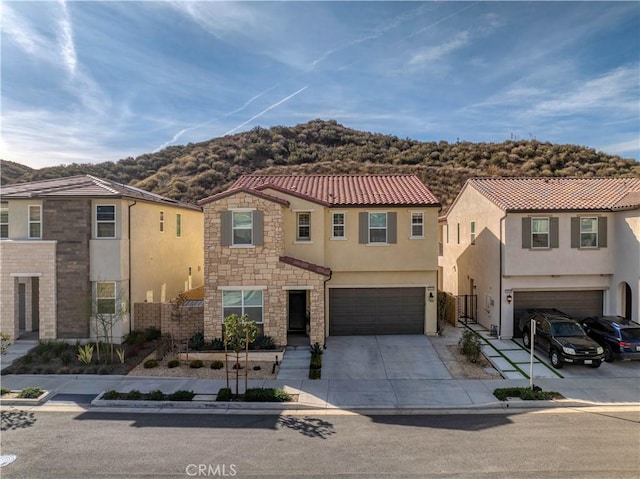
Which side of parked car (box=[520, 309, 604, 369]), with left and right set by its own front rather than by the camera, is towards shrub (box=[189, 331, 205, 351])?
right

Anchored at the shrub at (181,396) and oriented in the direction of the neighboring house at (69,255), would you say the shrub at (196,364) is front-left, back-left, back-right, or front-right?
front-right

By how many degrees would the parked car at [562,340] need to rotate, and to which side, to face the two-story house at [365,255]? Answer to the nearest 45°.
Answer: approximately 135° to its right

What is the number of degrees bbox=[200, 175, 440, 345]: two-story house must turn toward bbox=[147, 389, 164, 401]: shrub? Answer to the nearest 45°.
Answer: approximately 45° to its right

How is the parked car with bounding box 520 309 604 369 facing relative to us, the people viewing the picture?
facing the viewer and to the right of the viewer

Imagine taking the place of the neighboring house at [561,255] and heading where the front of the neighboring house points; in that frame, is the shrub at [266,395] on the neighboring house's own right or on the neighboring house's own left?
on the neighboring house's own right

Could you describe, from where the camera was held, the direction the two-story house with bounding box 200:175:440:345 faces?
facing the viewer

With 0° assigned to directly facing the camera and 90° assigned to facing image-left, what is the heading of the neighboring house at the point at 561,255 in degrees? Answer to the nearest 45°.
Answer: approximately 315°

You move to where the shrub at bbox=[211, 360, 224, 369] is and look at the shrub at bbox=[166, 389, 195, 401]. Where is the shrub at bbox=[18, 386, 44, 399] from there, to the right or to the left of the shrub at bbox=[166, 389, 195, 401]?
right

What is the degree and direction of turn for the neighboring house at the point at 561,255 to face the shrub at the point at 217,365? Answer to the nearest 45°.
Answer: approximately 90° to its right

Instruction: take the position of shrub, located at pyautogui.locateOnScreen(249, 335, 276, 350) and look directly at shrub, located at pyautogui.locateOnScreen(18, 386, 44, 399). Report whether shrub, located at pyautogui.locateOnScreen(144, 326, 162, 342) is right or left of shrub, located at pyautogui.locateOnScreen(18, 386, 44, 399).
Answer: right

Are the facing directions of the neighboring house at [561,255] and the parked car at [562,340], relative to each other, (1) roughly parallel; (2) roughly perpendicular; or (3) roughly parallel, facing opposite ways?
roughly parallel

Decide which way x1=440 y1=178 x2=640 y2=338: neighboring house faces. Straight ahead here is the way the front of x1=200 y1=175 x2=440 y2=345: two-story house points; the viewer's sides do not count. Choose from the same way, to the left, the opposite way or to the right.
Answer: the same way

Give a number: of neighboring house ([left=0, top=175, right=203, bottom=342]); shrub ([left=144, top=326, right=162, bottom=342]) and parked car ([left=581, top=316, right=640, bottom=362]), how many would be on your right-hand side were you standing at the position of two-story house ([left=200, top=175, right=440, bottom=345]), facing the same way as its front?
2
